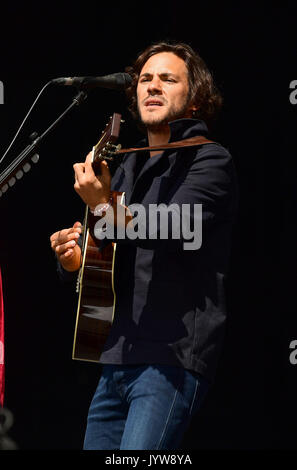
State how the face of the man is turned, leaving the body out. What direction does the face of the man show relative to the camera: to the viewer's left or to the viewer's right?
to the viewer's left

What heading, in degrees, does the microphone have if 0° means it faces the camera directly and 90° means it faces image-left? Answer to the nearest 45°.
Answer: approximately 270°

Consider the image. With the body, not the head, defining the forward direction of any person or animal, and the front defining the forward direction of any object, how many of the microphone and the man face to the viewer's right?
1
